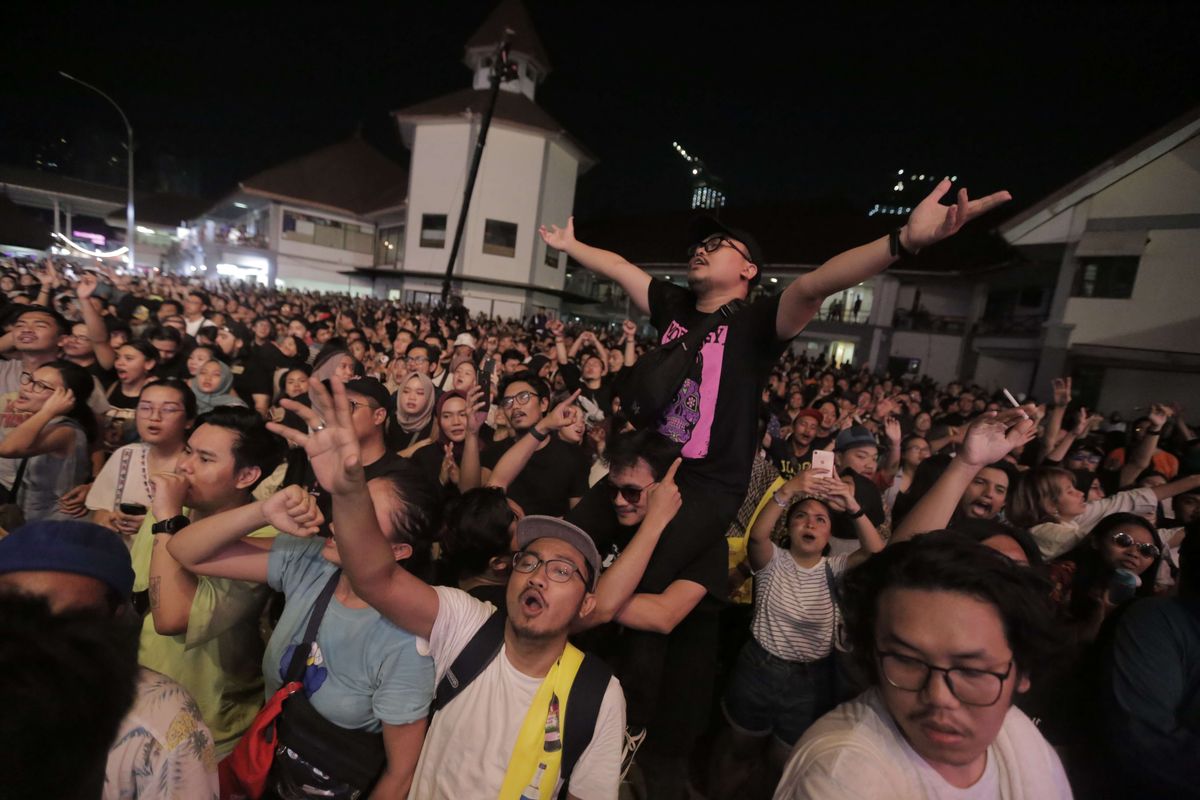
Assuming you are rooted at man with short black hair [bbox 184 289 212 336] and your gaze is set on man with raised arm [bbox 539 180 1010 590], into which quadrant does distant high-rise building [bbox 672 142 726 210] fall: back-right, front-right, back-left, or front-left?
back-left

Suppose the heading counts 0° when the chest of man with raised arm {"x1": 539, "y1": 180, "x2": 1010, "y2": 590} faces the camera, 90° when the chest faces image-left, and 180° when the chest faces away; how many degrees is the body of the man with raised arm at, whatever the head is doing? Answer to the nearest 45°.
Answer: approximately 45°

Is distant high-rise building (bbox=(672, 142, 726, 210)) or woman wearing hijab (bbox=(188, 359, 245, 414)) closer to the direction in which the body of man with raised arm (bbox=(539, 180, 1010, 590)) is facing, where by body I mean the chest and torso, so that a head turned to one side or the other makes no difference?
the woman wearing hijab

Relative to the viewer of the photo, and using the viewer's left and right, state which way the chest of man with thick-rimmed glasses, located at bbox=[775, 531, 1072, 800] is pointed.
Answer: facing the viewer

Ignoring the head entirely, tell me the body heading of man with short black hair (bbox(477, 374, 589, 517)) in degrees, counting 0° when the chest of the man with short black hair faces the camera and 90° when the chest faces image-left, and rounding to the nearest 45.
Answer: approximately 45°

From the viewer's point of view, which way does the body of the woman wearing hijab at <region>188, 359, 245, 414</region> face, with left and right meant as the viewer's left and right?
facing the viewer and to the left of the viewer

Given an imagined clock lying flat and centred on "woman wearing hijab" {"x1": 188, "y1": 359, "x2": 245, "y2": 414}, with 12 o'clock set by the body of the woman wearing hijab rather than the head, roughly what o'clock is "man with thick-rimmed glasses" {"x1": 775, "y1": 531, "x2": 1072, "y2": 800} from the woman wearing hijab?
The man with thick-rimmed glasses is roughly at 10 o'clock from the woman wearing hijab.

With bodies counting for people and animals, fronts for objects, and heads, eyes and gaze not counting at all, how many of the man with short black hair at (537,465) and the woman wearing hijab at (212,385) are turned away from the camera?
0
